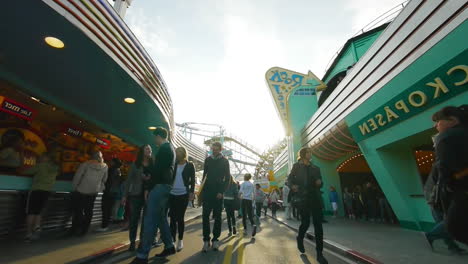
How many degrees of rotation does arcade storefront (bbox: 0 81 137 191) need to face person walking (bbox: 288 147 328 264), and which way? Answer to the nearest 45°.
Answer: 0° — it already faces them

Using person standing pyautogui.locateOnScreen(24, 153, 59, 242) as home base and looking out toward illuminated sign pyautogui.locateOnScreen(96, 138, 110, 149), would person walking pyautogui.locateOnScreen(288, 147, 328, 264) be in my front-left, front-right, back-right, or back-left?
back-right

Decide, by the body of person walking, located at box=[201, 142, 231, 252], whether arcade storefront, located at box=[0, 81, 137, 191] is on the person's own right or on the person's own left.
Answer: on the person's own right

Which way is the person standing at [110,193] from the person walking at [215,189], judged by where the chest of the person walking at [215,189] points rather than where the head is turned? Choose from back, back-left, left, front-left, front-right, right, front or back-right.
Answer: back-right

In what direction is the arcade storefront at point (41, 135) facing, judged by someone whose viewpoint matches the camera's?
facing the viewer and to the right of the viewer

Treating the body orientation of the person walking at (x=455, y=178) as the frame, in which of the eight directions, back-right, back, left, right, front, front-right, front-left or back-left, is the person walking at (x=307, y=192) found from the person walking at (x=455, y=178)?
front-right

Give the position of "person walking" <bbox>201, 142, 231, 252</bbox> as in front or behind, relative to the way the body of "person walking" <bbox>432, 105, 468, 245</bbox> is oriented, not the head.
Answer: in front

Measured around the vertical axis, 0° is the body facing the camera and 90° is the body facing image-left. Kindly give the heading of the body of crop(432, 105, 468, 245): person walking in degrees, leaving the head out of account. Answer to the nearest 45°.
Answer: approximately 90°

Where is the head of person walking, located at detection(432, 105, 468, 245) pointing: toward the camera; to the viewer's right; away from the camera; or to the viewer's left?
to the viewer's left
